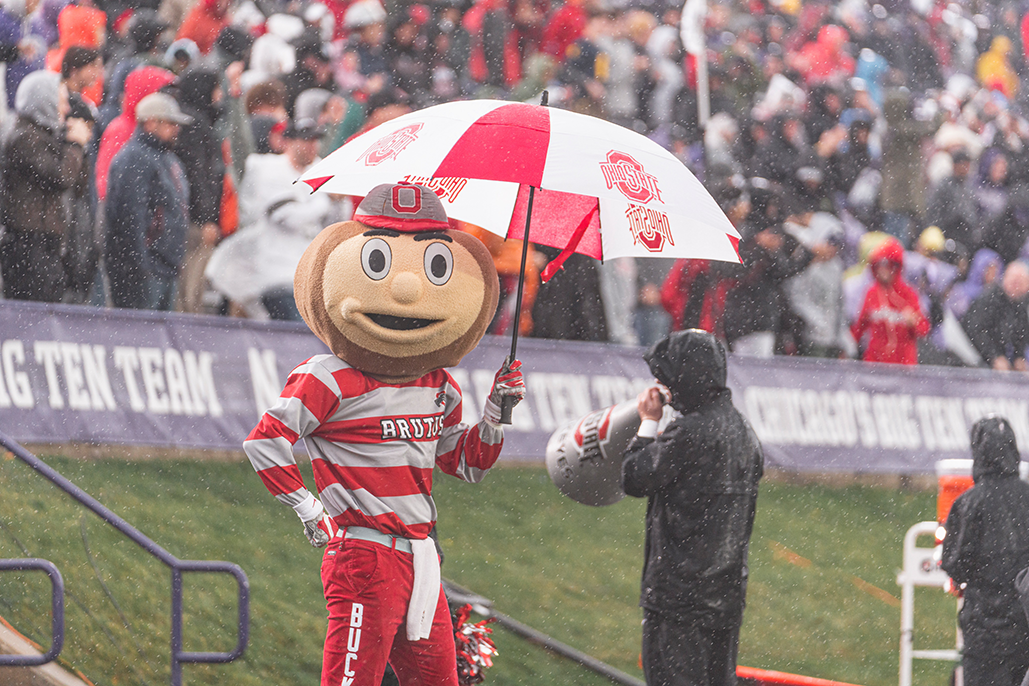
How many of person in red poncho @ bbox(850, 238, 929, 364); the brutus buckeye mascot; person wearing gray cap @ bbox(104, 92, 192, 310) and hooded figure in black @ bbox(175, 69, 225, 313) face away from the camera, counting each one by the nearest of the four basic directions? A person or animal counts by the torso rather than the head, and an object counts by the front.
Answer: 0

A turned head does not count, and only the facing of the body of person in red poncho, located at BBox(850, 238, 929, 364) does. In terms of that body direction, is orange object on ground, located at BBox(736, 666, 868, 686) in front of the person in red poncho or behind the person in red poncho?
in front

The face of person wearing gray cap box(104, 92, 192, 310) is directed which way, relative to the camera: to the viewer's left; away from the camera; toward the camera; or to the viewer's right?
to the viewer's right

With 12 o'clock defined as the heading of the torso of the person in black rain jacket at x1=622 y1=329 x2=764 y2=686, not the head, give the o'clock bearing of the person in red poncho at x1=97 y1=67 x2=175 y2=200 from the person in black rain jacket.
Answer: The person in red poncho is roughly at 12 o'clock from the person in black rain jacket.

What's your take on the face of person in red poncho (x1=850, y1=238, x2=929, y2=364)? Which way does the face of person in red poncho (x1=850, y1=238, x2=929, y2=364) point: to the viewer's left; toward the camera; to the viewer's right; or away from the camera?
toward the camera

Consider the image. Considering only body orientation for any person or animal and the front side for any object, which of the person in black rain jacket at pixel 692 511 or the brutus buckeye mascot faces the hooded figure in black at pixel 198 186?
the person in black rain jacket

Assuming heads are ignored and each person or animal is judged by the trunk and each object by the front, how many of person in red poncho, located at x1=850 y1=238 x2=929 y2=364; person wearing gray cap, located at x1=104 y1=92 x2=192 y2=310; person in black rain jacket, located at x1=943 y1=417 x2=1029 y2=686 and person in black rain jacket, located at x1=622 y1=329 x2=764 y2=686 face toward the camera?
1

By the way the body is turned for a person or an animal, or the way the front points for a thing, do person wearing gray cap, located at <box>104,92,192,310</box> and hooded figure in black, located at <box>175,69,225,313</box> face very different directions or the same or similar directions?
same or similar directions

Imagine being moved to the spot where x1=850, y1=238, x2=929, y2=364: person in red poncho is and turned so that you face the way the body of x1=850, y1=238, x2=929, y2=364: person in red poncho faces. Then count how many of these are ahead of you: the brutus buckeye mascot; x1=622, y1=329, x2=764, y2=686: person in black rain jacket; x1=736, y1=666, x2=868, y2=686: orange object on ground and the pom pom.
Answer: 4

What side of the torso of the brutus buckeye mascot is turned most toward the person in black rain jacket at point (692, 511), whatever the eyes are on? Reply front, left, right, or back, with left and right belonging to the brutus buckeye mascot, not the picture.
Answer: left
